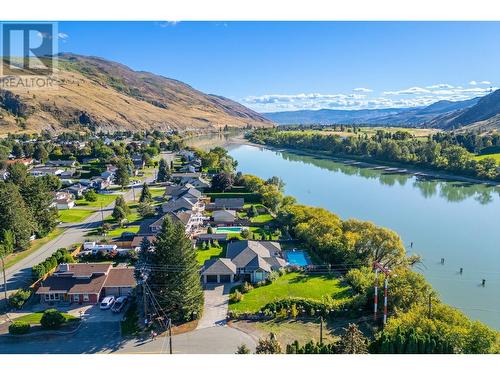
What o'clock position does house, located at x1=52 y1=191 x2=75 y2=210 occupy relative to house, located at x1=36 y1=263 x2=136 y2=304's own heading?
house, located at x1=52 y1=191 x2=75 y2=210 is roughly at 6 o'clock from house, located at x1=36 y1=263 x2=136 y2=304.

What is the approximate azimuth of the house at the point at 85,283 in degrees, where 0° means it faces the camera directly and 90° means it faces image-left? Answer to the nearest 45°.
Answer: approximately 0°

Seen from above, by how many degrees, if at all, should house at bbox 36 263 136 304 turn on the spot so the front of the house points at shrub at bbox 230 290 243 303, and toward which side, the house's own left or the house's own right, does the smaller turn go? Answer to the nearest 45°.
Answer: approximately 45° to the house's own left

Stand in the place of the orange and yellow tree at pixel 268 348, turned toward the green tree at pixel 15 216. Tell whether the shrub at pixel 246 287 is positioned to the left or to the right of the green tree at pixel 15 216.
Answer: right

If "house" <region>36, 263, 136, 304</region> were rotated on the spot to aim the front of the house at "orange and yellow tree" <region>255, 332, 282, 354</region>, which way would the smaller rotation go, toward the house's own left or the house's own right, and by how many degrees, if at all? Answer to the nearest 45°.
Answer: approximately 45° to the house's own left

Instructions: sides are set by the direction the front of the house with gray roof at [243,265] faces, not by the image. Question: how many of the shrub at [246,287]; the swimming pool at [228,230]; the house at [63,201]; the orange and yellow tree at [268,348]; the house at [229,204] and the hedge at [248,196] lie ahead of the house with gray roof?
2

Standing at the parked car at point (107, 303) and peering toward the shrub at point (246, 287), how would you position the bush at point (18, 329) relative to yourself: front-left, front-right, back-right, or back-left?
back-right

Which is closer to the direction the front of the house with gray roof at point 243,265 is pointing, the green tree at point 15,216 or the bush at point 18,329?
the bush

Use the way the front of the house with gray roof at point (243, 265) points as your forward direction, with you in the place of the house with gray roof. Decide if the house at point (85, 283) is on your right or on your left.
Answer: on your right

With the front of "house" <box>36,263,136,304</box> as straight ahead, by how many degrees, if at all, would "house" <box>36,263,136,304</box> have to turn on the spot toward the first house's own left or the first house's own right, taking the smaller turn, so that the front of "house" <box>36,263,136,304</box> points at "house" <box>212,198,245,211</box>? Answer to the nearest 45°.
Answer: approximately 135° to the first house's own left

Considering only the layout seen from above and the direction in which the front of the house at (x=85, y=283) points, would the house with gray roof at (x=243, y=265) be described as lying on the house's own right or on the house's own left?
on the house's own left

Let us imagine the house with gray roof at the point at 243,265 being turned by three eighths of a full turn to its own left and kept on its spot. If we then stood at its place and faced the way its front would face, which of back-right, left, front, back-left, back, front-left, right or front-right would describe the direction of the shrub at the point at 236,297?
back-right

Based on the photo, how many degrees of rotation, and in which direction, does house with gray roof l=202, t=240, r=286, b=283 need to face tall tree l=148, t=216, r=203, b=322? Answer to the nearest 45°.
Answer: approximately 45° to its right

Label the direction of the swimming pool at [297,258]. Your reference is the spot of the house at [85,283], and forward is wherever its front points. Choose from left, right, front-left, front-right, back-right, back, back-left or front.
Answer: left

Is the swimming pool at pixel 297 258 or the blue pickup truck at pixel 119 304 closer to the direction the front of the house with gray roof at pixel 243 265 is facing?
the blue pickup truck
